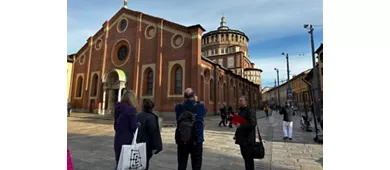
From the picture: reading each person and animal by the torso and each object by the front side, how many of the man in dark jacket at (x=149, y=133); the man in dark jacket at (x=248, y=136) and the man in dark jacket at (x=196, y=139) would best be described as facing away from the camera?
2

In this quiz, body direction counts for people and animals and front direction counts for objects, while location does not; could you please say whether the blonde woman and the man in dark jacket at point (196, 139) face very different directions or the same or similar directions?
same or similar directions

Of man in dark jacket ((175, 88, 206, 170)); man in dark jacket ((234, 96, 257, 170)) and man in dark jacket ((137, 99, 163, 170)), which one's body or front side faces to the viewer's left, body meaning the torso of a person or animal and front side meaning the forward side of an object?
man in dark jacket ((234, 96, 257, 170))

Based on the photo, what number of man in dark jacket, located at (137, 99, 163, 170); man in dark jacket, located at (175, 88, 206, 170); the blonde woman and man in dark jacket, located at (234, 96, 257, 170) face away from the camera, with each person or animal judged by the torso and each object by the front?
3

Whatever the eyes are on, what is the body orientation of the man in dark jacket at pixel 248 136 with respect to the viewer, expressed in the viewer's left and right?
facing to the left of the viewer

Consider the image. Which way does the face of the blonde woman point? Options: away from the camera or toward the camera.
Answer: away from the camera

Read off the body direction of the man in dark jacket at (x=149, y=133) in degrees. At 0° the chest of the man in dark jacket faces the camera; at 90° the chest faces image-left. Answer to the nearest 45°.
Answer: approximately 180°

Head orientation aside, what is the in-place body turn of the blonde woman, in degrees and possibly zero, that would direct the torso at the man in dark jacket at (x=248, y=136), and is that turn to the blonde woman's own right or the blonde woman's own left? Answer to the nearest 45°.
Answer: approximately 90° to the blonde woman's own right

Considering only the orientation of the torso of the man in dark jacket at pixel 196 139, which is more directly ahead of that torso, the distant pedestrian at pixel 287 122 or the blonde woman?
the distant pedestrian

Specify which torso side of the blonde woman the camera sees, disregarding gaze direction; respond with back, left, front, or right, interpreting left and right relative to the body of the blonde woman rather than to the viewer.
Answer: back

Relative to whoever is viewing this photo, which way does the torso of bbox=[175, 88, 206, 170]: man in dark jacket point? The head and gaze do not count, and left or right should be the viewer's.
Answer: facing away from the viewer
